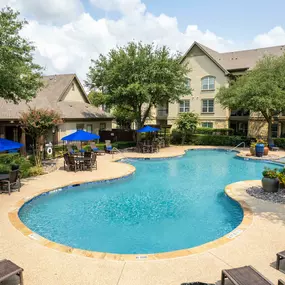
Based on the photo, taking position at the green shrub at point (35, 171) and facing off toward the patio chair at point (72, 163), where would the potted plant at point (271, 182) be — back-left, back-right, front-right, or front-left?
front-right

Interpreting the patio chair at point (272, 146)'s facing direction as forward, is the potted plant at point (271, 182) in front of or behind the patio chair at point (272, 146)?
in front

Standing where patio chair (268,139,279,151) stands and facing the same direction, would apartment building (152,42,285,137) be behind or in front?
behind

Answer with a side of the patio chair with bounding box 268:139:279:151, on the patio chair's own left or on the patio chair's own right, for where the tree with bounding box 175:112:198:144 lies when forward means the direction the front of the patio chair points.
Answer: on the patio chair's own right

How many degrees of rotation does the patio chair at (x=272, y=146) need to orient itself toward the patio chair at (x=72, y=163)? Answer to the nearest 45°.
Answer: approximately 90° to its right

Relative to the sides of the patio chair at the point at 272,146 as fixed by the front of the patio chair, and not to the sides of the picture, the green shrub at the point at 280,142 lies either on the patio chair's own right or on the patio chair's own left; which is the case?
on the patio chair's own left

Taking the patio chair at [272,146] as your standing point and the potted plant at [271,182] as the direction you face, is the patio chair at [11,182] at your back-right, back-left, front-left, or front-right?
front-right
